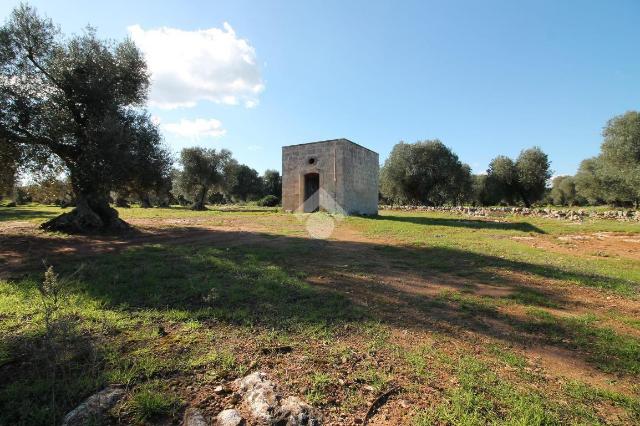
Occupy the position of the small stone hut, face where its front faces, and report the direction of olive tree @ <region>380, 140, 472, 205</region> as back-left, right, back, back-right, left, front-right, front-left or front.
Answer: back

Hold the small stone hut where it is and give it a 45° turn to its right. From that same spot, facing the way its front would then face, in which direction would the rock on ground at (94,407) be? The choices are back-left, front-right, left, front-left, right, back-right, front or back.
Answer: left

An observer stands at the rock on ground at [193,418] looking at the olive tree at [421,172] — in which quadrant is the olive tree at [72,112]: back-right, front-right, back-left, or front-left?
front-left

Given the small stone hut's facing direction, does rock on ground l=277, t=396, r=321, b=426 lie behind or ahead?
ahead

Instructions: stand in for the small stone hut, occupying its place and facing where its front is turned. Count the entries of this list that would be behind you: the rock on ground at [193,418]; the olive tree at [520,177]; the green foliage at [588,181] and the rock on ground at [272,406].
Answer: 2

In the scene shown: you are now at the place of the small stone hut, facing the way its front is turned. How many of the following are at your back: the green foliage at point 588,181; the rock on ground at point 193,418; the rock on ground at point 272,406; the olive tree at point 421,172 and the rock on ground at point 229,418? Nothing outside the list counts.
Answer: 2

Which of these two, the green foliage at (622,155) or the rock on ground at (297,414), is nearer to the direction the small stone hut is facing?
the rock on ground

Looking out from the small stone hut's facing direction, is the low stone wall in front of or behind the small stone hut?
behind

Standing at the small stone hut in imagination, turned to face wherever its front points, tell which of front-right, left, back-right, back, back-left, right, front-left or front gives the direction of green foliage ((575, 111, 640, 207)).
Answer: back-left

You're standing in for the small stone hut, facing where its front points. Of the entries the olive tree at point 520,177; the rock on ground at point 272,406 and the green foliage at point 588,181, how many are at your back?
2

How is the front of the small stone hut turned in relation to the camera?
facing the viewer and to the left of the viewer

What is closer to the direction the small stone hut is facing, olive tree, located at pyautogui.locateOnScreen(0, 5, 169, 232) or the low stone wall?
the olive tree

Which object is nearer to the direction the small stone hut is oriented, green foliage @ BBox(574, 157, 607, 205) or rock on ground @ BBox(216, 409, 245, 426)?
the rock on ground

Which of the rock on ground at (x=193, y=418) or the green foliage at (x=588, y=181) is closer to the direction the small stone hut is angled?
the rock on ground

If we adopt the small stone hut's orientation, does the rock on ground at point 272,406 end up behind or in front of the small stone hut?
in front
